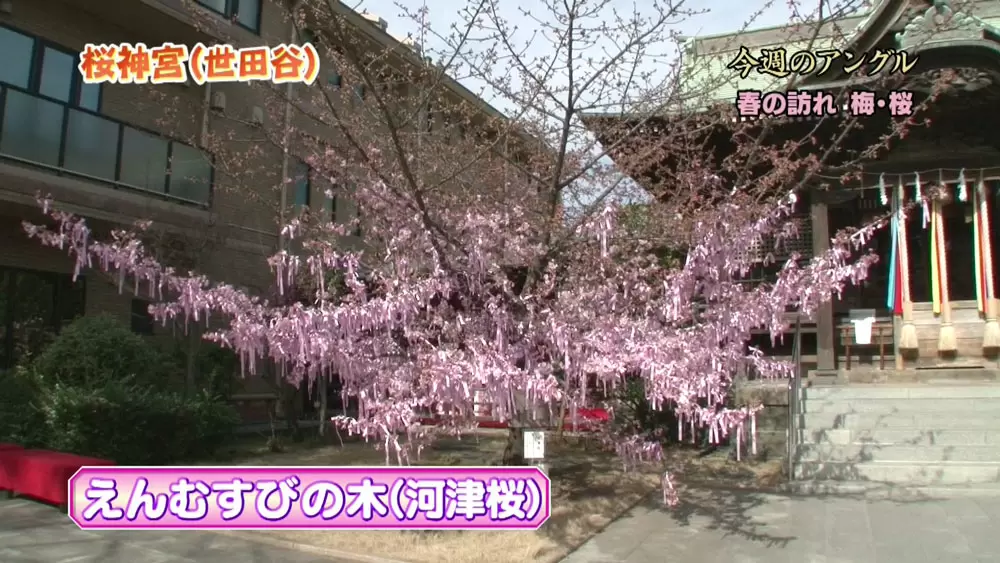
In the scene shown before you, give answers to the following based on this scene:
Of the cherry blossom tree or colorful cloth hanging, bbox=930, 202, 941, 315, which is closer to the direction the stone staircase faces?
the cherry blossom tree

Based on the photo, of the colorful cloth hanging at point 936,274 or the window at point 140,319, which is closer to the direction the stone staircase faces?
the window

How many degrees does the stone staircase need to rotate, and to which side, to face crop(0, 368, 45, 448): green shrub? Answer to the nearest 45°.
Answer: approximately 45° to its right

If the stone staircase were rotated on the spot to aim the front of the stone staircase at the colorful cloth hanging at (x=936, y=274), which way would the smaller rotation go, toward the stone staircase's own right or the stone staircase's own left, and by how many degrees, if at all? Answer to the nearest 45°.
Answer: approximately 180°

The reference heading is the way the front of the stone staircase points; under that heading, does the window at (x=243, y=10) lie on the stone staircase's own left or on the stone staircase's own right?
on the stone staircase's own right

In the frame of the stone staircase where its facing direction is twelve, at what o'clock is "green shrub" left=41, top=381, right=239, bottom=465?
The green shrub is roughly at 2 o'clock from the stone staircase.

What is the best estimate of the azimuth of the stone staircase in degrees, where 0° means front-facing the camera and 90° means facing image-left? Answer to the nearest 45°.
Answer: approximately 0°

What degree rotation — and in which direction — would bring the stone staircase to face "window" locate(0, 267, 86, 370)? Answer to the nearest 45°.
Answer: approximately 90° to its right

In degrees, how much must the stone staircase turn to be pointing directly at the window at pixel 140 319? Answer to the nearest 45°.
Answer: approximately 90° to its right

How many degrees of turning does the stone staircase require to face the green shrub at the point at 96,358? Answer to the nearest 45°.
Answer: approximately 45° to its right

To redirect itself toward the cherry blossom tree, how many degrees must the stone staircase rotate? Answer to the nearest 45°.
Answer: approximately 45° to its right

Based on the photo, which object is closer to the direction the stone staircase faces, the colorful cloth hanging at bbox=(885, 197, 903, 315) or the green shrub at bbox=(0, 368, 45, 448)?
the green shrub
